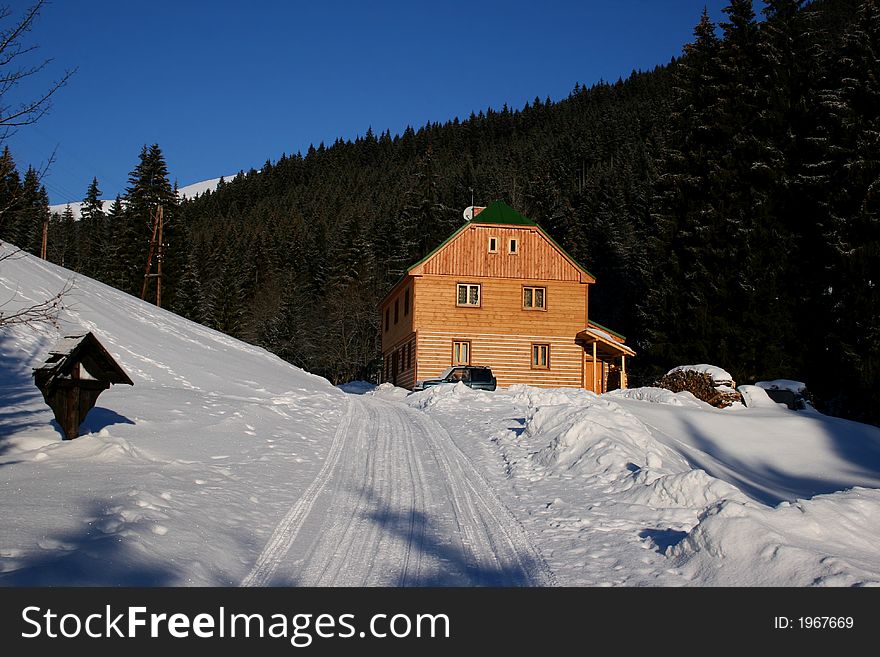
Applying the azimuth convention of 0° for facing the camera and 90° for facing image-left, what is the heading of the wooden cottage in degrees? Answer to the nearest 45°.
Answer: approximately 0°

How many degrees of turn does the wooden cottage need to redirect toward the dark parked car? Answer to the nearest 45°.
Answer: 0° — it already faces it
